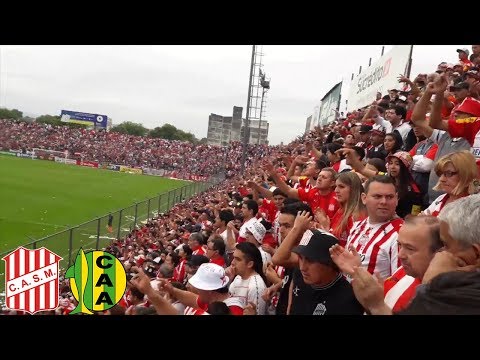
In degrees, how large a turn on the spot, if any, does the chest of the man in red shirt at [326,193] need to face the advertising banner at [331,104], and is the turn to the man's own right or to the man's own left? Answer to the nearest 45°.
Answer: approximately 135° to the man's own right

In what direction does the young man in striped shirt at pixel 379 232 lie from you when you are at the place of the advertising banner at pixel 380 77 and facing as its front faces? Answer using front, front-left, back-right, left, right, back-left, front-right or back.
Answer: front-left

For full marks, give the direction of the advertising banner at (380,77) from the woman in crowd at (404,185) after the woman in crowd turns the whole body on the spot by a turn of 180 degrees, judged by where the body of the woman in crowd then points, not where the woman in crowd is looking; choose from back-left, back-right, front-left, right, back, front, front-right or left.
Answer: front-left

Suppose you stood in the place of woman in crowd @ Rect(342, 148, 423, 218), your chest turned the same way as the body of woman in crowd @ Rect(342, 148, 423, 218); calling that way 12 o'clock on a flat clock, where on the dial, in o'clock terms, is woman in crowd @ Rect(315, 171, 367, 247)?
woman in crowd @ Rect(315, 171, 367, 247) is roughly at 12 o'clock from woman in crowd @ Rect(342, 148, 423, 218).

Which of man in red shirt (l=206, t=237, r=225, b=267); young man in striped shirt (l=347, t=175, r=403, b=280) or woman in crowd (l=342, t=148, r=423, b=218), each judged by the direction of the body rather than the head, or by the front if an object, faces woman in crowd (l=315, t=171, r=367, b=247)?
woman in crowd (l=342, t=148, r=423, b=218)

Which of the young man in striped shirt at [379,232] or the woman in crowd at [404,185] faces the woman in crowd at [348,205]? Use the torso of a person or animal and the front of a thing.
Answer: the woman in crowd at [404,185]

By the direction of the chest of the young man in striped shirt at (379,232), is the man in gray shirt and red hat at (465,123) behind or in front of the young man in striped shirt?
behind

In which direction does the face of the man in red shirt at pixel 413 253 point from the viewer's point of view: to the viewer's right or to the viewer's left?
to the viewer's left

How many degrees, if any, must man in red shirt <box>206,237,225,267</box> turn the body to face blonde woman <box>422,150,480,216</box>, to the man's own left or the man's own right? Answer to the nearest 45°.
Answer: approximately 135° to the man's own left

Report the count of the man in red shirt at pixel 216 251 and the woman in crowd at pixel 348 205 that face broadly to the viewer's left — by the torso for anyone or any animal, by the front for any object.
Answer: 2

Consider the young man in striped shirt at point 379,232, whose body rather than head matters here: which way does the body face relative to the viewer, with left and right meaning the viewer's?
facing the viewer and to the left of the viewer

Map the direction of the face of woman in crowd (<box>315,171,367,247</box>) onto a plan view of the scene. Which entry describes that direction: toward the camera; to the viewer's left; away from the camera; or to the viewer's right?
to the viewer's left
